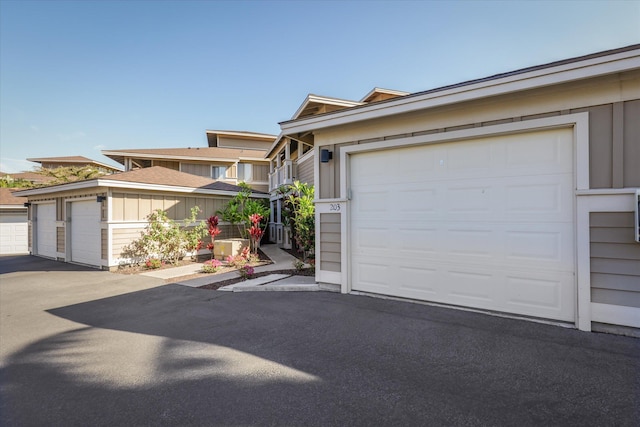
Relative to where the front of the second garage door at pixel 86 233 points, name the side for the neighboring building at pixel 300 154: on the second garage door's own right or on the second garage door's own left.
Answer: on the second garage door's own left

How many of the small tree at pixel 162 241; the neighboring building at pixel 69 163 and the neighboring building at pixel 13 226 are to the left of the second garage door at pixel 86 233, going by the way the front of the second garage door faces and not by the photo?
1

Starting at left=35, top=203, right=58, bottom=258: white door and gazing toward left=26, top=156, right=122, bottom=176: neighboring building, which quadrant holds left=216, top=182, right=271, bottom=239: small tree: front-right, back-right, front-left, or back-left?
back-right

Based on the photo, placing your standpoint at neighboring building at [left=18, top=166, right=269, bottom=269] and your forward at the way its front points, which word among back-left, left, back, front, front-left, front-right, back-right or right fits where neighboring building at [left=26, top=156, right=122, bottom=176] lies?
back-right

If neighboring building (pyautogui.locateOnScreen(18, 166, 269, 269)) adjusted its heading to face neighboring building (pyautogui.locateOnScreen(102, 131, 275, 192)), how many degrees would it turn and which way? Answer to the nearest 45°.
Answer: approximately 180°

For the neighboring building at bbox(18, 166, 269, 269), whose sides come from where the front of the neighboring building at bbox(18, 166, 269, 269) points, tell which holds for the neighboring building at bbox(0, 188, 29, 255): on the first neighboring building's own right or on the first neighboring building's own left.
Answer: on the first neighboring building's own right

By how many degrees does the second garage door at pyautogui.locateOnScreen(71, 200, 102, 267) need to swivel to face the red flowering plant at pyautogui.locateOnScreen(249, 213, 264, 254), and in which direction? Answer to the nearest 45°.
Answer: approximately 90° to its left
